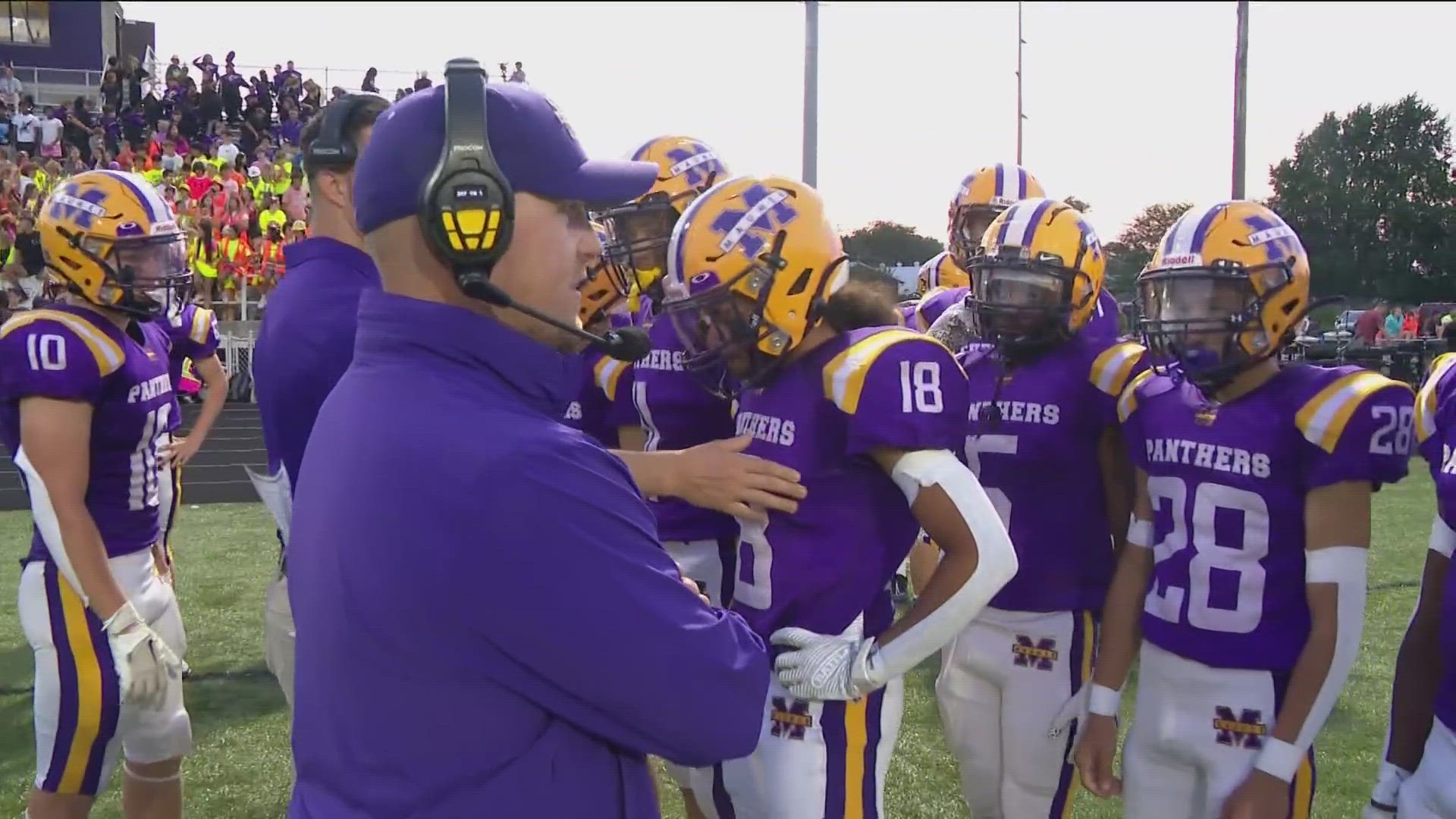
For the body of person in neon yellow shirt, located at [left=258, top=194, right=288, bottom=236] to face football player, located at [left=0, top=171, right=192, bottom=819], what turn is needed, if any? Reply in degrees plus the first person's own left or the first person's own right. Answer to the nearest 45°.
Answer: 0° — they already face them

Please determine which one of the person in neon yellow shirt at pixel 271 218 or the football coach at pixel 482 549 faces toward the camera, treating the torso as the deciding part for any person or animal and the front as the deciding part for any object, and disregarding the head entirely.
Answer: the person in neon yellow shirt

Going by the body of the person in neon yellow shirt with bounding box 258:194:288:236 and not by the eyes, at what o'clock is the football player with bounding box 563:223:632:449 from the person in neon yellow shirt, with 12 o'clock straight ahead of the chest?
The football player is roughly at 12 o'clock from the person in neon yellow shirt.

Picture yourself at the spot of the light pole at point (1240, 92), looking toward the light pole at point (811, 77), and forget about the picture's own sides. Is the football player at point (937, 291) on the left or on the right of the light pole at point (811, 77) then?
left

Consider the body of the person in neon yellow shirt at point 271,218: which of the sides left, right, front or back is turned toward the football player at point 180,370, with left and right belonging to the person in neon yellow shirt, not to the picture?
front

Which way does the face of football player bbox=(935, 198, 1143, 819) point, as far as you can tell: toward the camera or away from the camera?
toward the camera

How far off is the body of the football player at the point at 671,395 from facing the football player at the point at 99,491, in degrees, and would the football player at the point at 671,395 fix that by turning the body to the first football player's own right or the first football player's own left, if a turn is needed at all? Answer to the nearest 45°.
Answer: approximately 45° to the first football player's own right

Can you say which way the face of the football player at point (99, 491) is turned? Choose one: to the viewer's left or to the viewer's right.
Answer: to the viewer's right

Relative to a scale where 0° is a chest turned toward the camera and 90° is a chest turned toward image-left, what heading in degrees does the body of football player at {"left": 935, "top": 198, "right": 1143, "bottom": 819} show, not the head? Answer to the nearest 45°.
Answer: approximately 45°

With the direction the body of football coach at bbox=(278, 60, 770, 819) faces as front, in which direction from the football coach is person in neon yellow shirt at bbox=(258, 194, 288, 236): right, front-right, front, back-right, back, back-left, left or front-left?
front-left

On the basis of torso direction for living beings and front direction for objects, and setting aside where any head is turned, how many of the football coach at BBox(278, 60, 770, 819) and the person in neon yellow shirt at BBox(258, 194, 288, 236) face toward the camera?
1

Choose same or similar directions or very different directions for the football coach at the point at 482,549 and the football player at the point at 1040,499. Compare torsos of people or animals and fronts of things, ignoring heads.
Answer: very different directions

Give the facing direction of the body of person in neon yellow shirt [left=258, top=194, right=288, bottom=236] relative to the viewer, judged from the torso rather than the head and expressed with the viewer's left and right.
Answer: facing the viewer

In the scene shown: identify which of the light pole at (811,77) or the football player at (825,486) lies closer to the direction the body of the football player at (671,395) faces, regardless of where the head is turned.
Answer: the football player

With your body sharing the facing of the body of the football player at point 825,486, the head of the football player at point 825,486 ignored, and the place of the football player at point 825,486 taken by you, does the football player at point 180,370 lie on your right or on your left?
on your right
